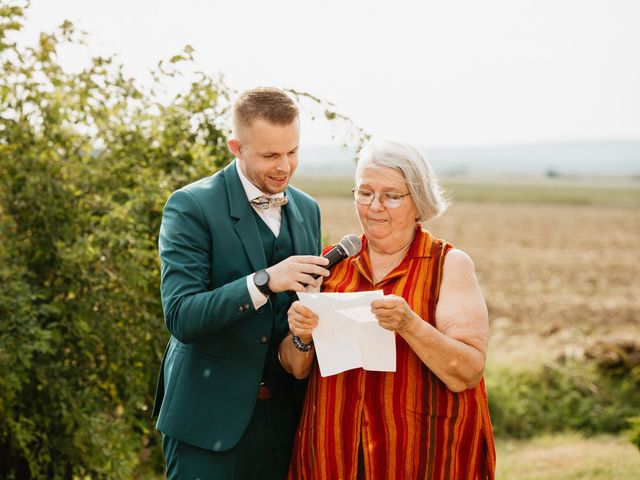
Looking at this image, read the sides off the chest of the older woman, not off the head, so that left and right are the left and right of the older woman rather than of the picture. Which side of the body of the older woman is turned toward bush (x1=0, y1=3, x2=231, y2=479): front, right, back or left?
right

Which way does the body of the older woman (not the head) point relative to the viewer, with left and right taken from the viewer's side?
facing the viewer and to the left of the viewer

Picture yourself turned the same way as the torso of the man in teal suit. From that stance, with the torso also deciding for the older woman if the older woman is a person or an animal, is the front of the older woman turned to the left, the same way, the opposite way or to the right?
to the right

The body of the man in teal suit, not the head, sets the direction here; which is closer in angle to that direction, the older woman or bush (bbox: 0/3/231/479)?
the older woman

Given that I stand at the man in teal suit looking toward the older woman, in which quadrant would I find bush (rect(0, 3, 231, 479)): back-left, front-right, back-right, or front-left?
back-left

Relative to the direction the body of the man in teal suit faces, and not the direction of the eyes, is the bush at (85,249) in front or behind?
behind

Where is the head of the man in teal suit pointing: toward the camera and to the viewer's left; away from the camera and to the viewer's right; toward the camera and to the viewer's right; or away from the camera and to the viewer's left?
toward the camera and to the viewer's right

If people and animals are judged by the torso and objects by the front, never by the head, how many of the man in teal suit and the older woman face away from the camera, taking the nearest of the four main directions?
0

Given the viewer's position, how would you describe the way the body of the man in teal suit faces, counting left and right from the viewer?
facing the viewer and to the right of the viewer

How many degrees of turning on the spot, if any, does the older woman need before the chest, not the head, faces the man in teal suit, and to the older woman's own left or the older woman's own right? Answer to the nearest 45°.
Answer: approximately 45° to the older woman's own right
